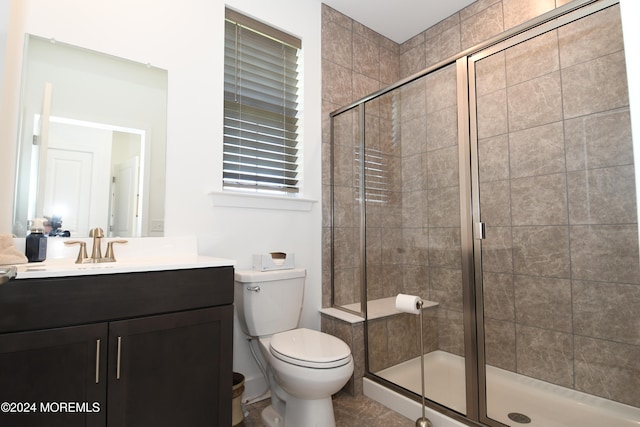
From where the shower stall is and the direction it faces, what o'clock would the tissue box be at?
The tissue box is roughly at 1 o'clock from the shower stall.

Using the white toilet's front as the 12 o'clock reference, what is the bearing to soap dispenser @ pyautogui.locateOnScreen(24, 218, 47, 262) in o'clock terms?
The soap dispenser is roughly at 4 o'clock from the white toilet.

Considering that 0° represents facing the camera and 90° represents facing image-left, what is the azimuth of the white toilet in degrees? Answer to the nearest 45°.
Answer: approximately 315°

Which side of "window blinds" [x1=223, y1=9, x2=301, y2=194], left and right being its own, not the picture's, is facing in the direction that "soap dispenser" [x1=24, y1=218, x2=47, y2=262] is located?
right

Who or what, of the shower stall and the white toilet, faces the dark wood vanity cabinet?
the shower stall

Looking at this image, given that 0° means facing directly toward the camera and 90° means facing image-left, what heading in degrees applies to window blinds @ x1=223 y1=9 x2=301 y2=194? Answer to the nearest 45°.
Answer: approximately 315°

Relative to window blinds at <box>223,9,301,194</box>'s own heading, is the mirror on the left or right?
on its right

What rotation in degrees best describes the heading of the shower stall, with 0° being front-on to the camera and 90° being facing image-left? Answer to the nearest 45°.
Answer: approximately 45°
